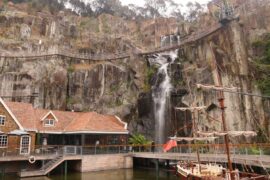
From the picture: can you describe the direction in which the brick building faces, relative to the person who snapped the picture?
facing the viewer

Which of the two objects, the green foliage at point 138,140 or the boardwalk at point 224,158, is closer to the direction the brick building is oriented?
the boardwalk

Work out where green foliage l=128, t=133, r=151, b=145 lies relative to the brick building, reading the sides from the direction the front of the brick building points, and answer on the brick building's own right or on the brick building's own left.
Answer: on the brick building's own left

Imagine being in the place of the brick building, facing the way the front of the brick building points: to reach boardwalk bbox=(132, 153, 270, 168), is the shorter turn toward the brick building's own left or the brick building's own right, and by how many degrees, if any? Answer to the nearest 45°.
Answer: approximately 45° to the brick building's own left
